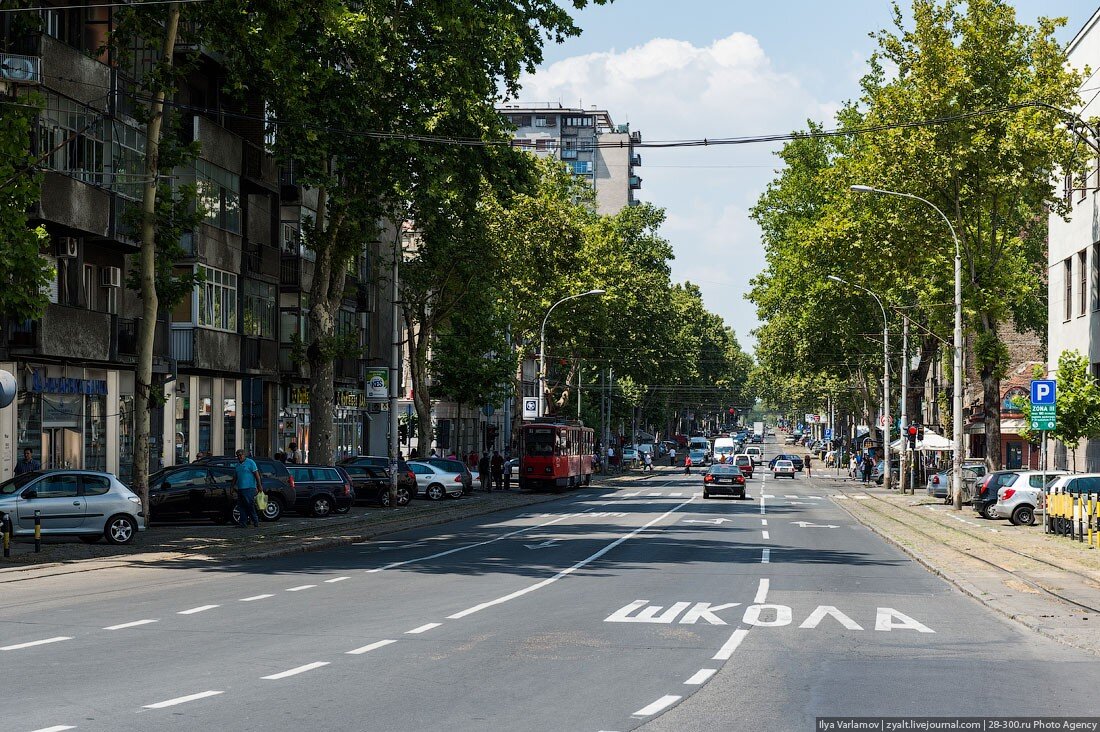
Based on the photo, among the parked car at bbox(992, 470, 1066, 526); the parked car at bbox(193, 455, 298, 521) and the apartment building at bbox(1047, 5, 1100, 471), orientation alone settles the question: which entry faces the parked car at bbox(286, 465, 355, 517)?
the apartment building

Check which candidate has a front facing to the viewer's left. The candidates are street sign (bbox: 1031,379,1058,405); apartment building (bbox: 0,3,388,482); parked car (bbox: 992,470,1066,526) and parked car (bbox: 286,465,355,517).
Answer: parked car (bbox: 286,465,355,517)

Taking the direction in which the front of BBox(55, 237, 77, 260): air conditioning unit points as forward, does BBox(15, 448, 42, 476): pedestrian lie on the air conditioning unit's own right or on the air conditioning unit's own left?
on the air conditioning unit's own right

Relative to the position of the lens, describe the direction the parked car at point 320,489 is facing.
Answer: facing to the left of the viewer

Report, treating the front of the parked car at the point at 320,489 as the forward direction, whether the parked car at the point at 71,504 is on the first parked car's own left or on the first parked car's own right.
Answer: on the first parked car's own left

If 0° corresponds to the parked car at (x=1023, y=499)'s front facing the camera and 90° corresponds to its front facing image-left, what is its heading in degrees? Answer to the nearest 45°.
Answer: approximately 270°

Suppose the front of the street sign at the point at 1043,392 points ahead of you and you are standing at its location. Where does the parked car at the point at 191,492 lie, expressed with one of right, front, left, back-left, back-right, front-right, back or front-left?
right

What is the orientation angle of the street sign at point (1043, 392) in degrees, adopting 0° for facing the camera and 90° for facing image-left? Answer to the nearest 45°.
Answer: approximately 0°

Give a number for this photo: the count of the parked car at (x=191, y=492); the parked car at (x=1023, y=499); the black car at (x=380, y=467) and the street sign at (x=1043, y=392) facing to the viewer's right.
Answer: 1
